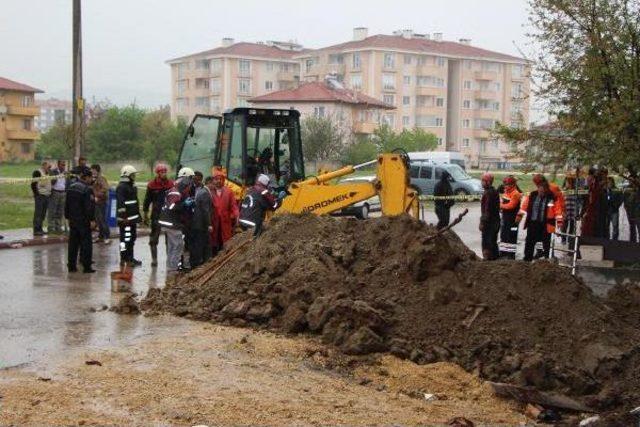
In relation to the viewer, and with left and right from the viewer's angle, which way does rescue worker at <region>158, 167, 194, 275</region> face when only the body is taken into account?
facing to the right of the viewer

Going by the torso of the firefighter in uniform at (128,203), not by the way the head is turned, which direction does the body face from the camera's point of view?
to the viewer's right

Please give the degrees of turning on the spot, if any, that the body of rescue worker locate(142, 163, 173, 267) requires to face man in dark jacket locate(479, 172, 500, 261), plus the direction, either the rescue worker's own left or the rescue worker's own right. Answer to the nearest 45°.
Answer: approximately 45° to the rescue worker's own left

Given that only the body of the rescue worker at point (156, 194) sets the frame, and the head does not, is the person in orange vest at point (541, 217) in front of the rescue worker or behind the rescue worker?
in front

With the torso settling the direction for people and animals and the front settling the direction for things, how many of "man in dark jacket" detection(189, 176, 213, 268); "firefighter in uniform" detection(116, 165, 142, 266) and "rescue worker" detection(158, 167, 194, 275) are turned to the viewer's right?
3

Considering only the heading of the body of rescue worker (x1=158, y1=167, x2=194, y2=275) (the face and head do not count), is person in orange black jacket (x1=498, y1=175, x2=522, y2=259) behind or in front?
in front

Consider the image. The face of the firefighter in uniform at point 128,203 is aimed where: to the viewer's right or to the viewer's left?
to the viewer's right

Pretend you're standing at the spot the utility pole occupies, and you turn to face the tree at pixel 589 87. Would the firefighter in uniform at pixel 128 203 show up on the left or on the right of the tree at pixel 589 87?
right

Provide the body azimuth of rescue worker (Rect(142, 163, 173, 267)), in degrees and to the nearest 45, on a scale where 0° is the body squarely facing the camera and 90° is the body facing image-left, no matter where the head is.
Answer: approximately 315°

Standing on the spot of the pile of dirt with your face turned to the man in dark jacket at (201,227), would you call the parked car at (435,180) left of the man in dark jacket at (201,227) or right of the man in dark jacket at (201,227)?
right

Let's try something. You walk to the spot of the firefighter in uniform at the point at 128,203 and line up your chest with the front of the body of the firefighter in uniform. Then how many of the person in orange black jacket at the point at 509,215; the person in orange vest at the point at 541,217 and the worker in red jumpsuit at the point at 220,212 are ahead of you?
3

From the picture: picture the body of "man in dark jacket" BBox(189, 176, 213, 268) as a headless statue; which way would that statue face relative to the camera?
to the viewer's right
